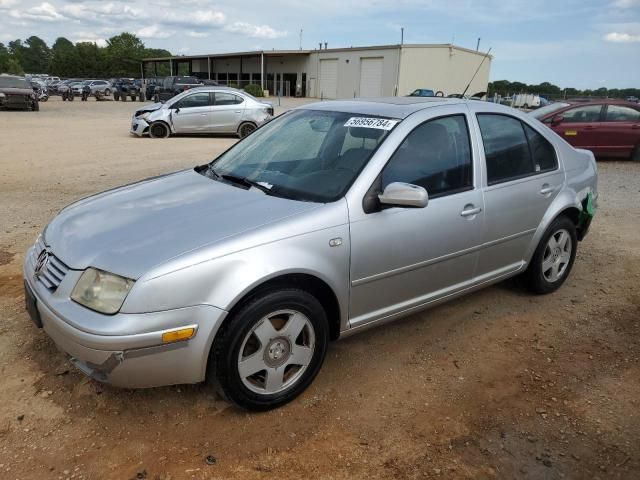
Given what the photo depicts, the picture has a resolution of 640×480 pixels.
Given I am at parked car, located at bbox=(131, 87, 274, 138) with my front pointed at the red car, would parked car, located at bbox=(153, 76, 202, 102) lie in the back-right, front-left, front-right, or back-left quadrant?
back-left

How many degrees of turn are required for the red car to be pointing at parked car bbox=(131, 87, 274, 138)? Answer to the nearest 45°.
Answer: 0° — it already faces it

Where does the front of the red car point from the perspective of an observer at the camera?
facing to the left of the viewer

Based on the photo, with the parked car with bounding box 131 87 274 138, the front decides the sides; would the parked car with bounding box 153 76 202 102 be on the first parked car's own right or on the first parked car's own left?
on the first parked car's own right

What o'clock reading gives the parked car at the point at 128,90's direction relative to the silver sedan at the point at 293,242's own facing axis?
The parked car is roughly at 4 o'clock from the silver sedan.

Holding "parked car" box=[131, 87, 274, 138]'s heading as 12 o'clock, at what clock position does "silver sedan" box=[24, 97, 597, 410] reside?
The silver sedan is roughly at 9 o'clock from the parked car.

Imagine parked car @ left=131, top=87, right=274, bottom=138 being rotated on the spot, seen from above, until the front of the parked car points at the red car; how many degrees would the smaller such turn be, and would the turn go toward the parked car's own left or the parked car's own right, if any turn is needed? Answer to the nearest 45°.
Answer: approximately 135° to the parked car's own left

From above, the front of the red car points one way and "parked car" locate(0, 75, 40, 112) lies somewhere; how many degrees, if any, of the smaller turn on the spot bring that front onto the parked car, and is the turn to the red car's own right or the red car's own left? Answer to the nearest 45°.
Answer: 0° — it already faces it

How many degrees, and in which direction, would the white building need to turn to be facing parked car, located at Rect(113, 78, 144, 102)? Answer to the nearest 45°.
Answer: approximately 45° to its right

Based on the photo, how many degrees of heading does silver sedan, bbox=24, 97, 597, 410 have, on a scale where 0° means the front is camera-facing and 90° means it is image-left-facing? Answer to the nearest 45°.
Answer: approximately 45°

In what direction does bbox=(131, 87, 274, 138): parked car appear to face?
to the viewer's left

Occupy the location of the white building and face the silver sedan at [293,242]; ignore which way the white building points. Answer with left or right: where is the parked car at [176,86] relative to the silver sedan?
right

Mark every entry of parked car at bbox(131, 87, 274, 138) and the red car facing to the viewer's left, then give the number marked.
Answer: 2

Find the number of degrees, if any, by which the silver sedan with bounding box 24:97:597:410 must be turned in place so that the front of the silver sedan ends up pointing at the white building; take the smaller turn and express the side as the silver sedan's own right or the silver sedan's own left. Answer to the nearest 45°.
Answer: approximately 135° to the silver sedan's own right

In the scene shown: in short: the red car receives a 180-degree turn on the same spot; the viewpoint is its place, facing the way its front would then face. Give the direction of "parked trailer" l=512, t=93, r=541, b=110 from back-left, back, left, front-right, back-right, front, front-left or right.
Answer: left

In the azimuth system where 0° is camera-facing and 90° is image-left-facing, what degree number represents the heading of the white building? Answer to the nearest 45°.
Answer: approximately 45°
